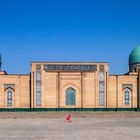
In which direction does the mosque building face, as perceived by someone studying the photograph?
facing the viewer
